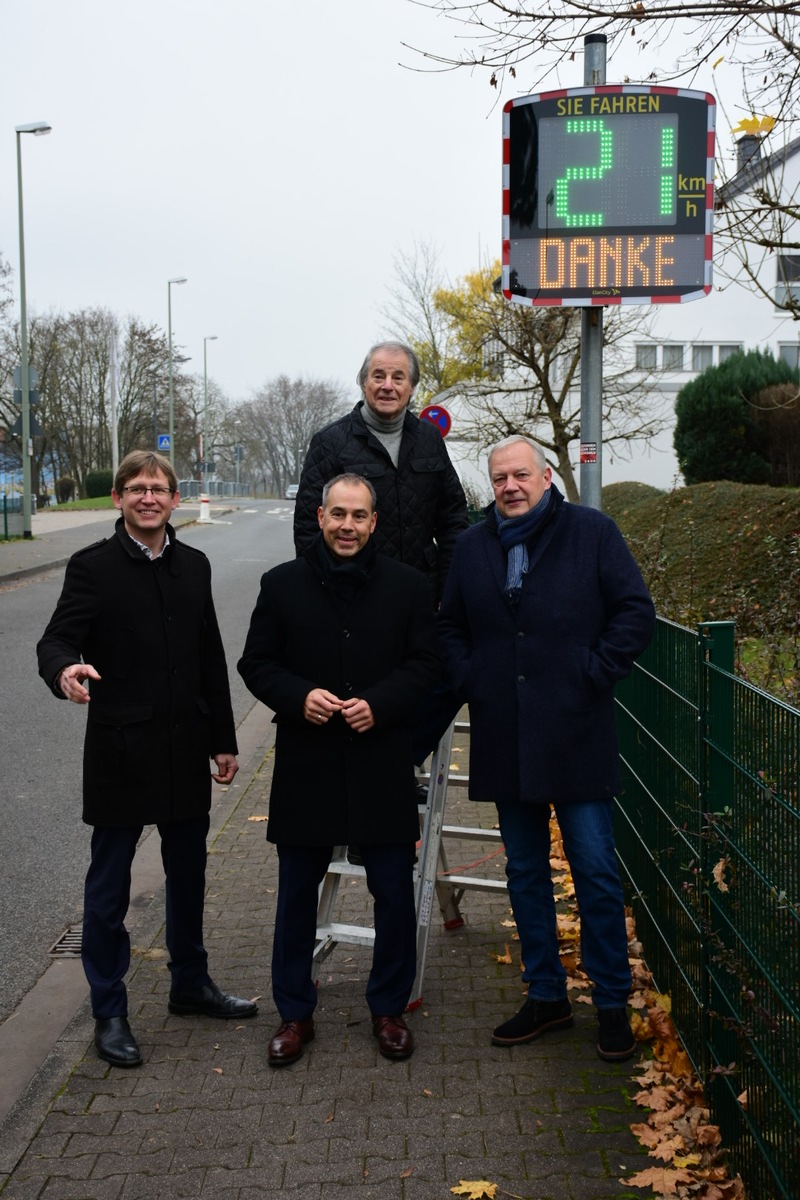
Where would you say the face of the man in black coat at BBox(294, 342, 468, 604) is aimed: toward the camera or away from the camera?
toward the camera

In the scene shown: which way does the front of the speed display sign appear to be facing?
toward the camera

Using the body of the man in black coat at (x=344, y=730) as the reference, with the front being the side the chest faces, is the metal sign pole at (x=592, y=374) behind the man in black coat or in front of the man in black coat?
behind

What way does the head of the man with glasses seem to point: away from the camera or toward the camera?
toward the camera

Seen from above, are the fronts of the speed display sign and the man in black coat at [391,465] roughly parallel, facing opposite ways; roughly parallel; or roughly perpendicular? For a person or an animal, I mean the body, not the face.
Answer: roughly parallel

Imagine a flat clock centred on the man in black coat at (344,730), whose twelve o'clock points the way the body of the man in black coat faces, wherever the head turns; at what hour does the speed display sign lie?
The speed display sign is roughly at 7 o'clock from the man in black coat.

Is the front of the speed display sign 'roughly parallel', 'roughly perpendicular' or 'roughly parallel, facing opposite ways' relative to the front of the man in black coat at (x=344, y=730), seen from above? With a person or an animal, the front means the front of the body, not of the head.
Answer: roughly parallel

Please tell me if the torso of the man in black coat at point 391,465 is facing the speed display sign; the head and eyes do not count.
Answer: no

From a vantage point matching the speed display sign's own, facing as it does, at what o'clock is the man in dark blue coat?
The man in dark blue coat is roughly at 12 o'clock from the speed display sign.

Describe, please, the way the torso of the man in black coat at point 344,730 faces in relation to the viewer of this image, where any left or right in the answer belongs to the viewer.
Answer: facing the viewer

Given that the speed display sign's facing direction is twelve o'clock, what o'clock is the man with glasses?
The man with glasses is roughly at 1 o'clock from the speed display sign.

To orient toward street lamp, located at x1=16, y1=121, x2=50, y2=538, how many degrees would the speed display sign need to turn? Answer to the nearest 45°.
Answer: approximately 135° to its right

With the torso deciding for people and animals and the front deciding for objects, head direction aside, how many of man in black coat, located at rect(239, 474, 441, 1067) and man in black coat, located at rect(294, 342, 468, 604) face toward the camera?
2

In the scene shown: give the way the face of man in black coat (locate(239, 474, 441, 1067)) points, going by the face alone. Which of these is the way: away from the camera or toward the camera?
toward the camera

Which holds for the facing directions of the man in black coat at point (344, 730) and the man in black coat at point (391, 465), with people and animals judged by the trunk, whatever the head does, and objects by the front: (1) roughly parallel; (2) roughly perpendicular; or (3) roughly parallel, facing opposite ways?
roughly parallel

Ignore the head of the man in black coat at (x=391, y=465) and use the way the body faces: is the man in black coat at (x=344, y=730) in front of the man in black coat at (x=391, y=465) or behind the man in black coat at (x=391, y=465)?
in front
